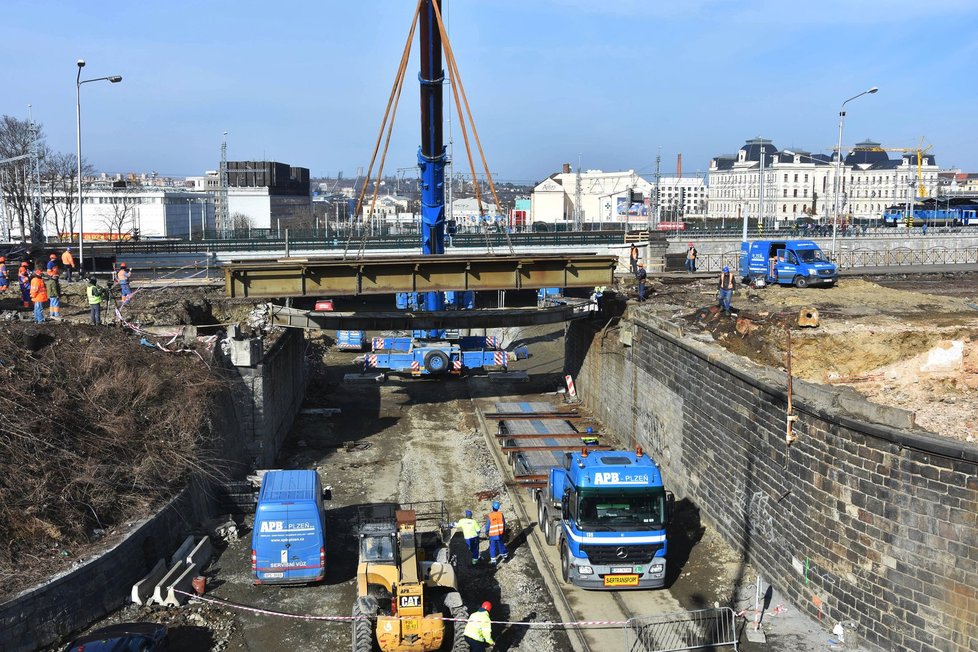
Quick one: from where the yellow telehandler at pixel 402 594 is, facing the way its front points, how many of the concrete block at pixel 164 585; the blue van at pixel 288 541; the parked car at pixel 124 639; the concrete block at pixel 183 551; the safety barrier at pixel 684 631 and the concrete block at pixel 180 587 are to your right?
1

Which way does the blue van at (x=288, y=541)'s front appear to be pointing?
away from the camera

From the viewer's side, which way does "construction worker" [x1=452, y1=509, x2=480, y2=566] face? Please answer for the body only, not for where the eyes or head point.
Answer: away from the camera

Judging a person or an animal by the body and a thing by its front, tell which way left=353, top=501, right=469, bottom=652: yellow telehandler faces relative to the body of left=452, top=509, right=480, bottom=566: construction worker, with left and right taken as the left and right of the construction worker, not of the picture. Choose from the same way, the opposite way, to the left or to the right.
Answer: the same way

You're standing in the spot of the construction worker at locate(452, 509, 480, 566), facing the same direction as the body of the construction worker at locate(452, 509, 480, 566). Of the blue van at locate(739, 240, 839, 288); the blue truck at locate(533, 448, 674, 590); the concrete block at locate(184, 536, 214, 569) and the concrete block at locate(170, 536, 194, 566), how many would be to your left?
2

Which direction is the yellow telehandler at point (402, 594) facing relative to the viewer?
away from the camera

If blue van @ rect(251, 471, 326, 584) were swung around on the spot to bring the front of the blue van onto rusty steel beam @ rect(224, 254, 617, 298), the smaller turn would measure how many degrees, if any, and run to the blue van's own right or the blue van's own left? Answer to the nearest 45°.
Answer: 0° — it already faces it

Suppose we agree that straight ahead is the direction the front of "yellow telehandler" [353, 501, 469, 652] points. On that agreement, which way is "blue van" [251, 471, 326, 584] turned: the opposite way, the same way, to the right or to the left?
the same way

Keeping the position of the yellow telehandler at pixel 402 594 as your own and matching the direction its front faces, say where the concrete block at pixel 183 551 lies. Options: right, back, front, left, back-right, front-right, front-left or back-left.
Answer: front-left

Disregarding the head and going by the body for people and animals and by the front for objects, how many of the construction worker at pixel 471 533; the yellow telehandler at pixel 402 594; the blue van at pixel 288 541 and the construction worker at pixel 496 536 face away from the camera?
4

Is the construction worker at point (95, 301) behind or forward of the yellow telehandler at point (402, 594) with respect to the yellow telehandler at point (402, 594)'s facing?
forward

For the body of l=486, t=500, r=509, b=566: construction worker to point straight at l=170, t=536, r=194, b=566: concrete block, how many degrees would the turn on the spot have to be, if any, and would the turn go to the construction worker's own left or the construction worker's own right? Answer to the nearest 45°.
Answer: approximately 90° to the construction worker's own left

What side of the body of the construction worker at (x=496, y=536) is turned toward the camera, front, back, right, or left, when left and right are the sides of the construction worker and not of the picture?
back

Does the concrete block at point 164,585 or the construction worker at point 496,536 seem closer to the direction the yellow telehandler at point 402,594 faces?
the construction worker

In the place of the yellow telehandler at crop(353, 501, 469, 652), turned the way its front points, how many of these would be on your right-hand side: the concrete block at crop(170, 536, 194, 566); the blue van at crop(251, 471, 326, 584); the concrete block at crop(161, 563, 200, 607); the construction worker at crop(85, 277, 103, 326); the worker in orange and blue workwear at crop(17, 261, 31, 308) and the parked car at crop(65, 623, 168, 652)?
0
